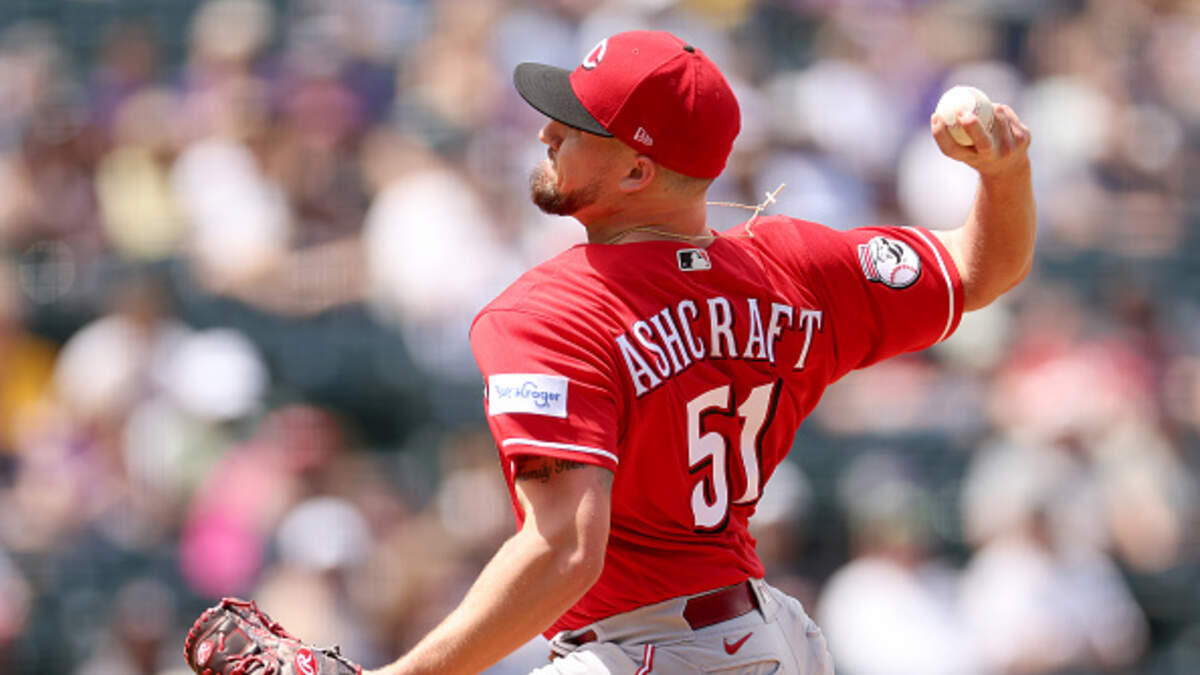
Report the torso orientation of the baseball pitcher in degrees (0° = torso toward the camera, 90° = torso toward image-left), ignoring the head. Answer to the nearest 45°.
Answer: approximately 135°
